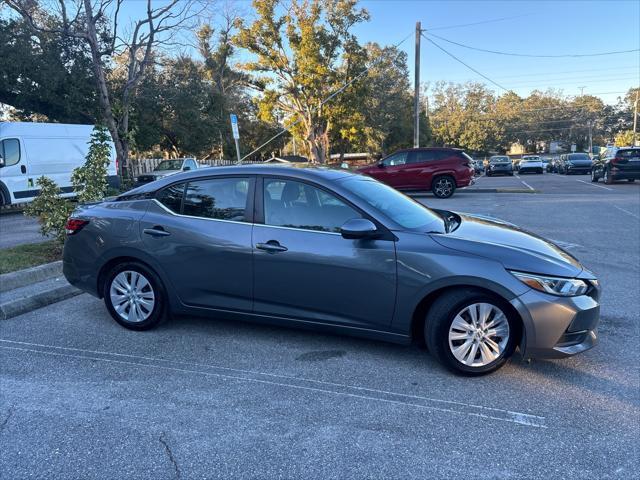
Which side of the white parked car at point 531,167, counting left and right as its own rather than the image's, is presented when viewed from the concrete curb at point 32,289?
front

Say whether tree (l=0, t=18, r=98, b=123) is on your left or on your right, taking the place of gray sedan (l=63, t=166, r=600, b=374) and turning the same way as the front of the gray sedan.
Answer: on your left

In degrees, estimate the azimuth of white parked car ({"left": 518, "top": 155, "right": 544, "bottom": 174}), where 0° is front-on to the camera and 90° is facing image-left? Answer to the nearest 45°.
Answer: approximately 0°

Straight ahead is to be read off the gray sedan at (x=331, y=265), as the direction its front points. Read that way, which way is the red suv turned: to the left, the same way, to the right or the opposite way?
the opposite way

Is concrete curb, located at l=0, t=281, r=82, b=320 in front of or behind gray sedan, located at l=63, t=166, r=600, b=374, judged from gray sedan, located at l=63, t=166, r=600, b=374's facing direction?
behind

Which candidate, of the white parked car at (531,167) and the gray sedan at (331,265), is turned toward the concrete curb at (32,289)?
the white parked car

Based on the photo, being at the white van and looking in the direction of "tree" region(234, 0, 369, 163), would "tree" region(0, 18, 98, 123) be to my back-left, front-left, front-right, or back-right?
front-left

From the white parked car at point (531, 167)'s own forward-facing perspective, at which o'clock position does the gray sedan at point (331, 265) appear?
The gray sedan is roughly at 12 o'clock from the white parked car.

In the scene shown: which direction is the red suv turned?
to the viewer's left

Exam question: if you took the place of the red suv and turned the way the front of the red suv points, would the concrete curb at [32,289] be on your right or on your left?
on your left

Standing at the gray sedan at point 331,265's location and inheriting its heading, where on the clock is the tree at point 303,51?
The tree is roughly at 9 o'clock from the gray sedan.

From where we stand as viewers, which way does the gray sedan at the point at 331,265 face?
facing to the right of the viewer

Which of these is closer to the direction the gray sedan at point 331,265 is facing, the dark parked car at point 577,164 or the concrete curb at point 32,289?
the dark parked car

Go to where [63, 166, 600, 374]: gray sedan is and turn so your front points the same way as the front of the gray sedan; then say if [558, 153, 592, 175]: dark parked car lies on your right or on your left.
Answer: on your left
